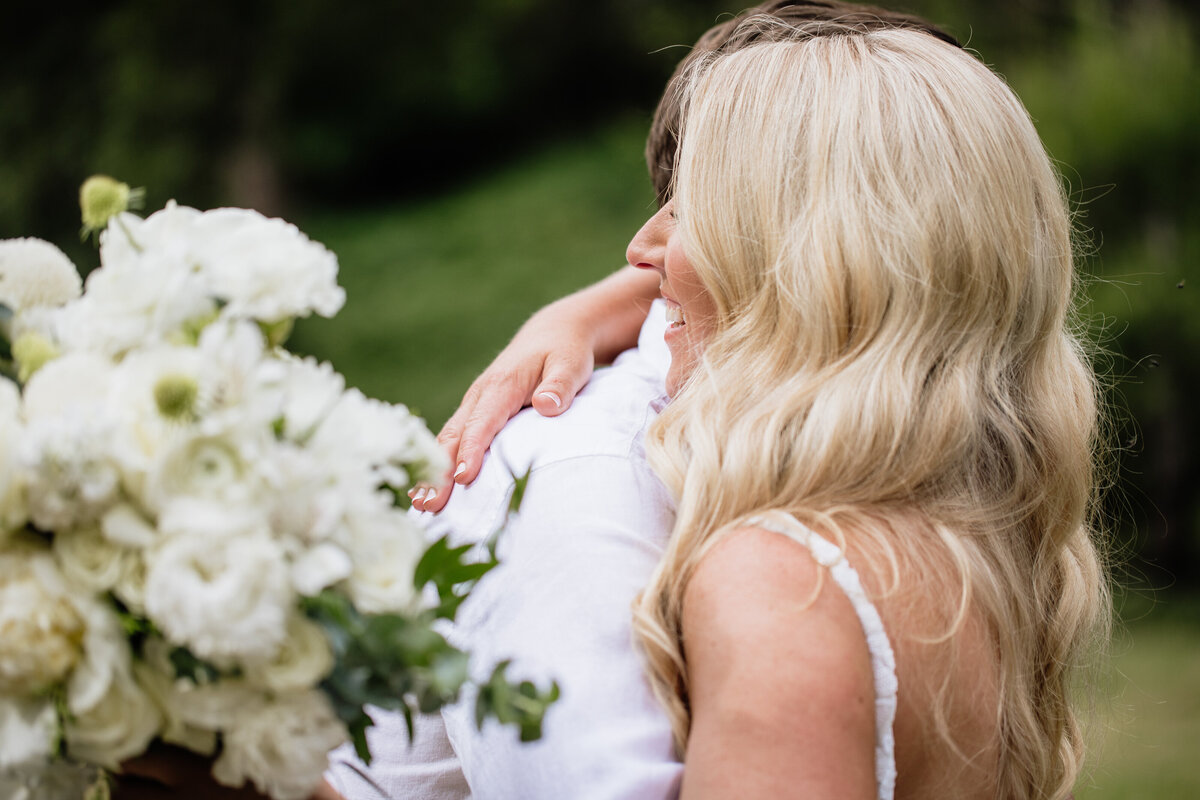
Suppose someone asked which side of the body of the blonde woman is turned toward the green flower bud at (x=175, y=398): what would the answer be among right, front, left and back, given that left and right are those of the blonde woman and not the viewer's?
left

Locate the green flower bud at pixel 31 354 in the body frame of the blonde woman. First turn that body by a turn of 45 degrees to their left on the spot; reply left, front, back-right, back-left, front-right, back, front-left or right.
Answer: front-left

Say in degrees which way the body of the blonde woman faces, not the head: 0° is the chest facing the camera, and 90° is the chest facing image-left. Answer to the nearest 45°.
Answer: approximately 135°
